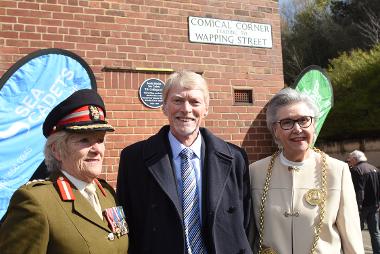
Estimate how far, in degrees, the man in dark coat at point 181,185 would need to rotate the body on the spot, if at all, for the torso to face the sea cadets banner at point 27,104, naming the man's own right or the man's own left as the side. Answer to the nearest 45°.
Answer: approximately 135° to the man's own right

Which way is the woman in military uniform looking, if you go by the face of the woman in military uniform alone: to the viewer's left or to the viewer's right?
to the viewer's right

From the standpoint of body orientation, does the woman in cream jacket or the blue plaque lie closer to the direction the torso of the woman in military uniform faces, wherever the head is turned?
the woman in cream jacket

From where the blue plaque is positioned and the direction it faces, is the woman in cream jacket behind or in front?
in front

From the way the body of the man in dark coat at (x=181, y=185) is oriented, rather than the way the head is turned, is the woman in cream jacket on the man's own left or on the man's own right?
on the man's own left

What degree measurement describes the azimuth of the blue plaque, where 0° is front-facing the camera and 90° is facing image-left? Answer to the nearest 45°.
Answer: approximately 0°

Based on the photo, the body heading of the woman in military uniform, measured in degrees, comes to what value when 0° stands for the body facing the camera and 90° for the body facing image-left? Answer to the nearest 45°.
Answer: approximately 315°
